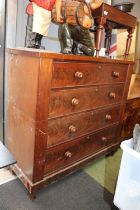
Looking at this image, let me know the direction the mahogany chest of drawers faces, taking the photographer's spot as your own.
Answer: facing the viewer and to the right of the viewer
